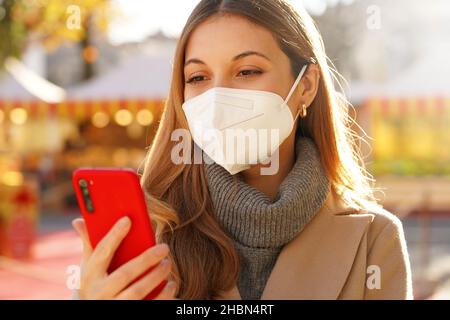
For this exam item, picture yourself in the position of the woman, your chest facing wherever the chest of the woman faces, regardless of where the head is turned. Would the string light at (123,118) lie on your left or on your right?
on your right

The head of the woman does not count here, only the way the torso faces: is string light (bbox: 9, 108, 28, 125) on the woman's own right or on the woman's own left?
on the woman's own right

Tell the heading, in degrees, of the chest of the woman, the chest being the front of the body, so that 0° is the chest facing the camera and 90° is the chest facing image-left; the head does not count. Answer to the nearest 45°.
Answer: approximately 45°
